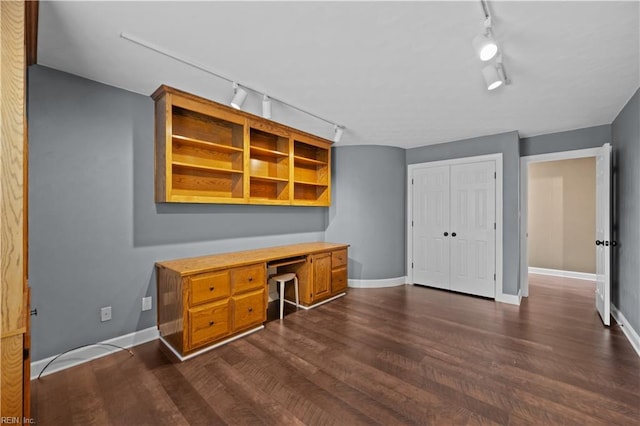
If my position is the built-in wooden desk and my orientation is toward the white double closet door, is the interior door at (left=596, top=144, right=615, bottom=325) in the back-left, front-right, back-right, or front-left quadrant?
front-right

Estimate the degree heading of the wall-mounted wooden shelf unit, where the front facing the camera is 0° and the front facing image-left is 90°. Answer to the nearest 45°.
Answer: approximately 315°

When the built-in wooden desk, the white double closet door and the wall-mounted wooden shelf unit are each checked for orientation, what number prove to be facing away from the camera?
0

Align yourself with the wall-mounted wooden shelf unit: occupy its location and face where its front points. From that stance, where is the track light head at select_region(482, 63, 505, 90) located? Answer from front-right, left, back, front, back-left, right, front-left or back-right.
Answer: front

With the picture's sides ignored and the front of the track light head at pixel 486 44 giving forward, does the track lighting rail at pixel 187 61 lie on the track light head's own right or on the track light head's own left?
on the track light head's own right

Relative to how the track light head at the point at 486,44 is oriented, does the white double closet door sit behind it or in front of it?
behind

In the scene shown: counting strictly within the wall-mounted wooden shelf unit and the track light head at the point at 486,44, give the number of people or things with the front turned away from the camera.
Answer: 0

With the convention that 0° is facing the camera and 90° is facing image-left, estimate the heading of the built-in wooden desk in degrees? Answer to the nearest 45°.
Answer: approximately 315°

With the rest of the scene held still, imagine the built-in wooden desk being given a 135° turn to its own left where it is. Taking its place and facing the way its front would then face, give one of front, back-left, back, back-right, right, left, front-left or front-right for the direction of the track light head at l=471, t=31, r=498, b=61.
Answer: back-right

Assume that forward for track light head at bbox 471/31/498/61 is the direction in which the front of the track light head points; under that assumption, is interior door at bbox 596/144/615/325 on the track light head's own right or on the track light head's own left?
on the track light head's own left

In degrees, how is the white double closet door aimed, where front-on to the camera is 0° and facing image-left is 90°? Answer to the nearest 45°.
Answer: approximately 45°

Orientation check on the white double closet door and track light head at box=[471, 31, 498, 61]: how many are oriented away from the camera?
0

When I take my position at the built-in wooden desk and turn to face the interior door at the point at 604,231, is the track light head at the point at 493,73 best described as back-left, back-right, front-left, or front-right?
front-right
